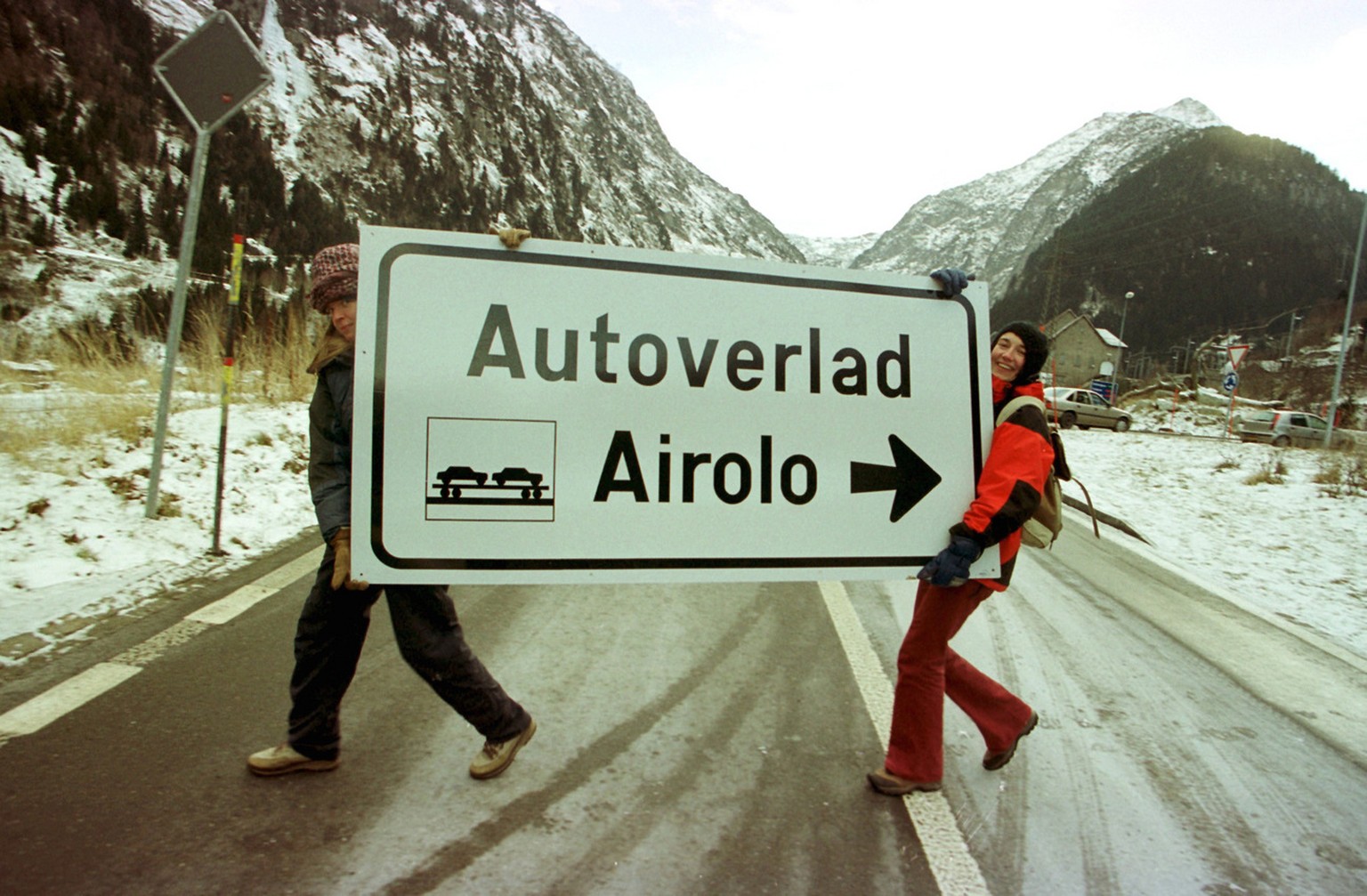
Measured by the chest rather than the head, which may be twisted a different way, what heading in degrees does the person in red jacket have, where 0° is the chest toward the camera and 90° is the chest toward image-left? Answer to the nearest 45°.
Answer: approximately 90°

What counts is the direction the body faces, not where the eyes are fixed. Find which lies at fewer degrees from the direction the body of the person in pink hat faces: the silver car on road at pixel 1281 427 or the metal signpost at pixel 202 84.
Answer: the metal signpost

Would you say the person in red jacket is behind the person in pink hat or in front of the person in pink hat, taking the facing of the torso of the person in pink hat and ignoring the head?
behind

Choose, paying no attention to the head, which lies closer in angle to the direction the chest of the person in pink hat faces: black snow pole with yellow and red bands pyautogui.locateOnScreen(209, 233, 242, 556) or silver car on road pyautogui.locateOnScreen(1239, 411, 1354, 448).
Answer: the black snow pole with yellow and red bands

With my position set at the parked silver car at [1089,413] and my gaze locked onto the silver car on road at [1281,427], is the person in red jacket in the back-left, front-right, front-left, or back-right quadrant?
back-right

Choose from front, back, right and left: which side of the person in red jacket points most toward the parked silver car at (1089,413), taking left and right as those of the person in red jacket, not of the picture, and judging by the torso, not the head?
right

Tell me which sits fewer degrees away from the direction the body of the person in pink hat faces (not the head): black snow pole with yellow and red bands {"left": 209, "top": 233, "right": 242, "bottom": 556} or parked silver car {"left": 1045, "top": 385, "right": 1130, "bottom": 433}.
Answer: the black snow pole with yellow and red bands

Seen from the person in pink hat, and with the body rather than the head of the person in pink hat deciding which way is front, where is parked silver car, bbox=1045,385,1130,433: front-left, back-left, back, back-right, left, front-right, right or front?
back-right

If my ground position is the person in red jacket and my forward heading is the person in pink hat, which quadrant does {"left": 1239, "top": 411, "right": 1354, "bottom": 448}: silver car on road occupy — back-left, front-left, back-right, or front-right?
back-right

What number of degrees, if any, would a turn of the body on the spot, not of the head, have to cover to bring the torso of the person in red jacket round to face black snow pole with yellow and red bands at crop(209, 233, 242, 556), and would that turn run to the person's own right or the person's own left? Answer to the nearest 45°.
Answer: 0° — they already face it

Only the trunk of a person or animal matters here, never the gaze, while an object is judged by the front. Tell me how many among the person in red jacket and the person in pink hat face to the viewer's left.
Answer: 2

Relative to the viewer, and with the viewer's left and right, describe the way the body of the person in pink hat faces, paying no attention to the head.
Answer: facing to the left of the viewer

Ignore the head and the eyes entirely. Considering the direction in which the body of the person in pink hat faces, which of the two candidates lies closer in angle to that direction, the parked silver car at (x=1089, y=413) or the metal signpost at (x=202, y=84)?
the metal signpost
